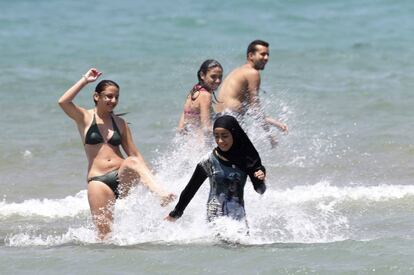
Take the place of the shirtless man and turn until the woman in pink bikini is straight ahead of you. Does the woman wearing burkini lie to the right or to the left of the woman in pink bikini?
left

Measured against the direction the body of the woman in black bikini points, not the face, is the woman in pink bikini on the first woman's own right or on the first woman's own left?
on the first woman's own left

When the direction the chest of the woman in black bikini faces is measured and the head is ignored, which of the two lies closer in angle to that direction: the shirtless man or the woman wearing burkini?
the woman wearing burkini

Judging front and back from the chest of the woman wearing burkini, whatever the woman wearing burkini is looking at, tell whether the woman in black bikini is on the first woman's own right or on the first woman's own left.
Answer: on the first woman's own right

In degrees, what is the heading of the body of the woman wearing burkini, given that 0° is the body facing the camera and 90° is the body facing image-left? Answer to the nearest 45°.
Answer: approximately 0°

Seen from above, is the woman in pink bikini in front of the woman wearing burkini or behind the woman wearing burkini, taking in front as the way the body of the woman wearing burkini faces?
behind

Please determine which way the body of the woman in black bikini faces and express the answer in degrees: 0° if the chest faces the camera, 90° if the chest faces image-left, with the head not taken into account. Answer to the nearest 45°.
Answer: approximately 315°

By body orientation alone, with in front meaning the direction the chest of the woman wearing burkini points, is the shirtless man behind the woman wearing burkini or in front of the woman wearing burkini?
behind

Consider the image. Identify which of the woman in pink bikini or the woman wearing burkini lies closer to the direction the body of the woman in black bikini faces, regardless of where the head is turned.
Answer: the woman wearing burkini
